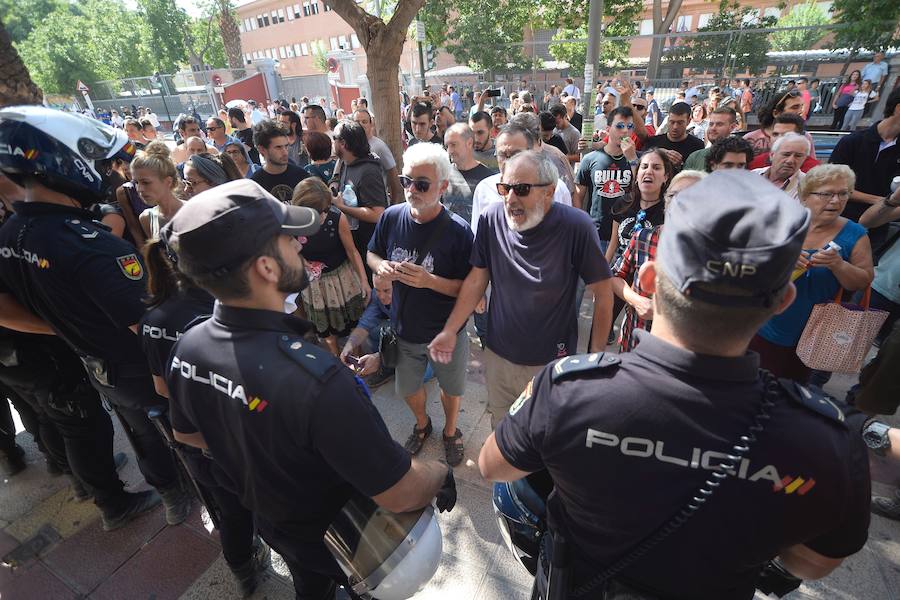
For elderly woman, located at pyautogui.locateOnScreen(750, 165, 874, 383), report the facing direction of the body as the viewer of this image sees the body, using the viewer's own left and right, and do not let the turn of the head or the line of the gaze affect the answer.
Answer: facing the viewer and to the left of the viewer

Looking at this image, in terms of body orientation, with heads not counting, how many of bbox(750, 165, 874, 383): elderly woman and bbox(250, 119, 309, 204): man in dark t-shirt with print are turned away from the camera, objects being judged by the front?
0

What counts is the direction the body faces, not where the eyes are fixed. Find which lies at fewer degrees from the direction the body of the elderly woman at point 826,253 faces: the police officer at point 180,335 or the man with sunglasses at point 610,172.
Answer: the police officer

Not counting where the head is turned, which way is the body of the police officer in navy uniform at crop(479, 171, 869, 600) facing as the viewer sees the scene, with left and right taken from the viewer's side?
facing away from the viewer

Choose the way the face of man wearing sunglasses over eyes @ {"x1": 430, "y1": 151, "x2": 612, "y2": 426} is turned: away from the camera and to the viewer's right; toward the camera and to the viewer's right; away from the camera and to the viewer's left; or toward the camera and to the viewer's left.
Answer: toward the camera and to the viewer's left

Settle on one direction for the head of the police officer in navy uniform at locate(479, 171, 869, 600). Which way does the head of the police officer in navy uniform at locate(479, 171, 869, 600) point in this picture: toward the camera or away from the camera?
away from the camera

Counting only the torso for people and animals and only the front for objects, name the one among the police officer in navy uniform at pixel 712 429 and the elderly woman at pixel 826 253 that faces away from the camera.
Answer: the police officer in navy uniform

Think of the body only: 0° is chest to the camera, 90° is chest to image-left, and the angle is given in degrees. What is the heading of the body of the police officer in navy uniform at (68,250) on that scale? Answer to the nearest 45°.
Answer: approximately 225°

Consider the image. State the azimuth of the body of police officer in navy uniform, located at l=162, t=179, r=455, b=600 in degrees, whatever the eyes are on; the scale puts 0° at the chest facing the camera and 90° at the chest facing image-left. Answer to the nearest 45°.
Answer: approximately 225°

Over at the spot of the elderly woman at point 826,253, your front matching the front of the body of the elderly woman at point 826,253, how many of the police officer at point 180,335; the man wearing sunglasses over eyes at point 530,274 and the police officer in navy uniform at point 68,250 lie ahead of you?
3

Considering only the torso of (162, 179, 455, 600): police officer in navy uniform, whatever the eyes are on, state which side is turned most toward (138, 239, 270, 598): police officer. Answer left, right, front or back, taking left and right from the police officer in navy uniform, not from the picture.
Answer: left

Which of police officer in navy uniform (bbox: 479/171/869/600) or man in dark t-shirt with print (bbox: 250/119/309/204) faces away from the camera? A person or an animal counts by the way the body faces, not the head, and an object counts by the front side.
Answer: the police officer in navy uniform

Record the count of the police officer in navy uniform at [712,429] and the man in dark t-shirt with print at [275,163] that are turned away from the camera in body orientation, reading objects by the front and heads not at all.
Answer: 1
